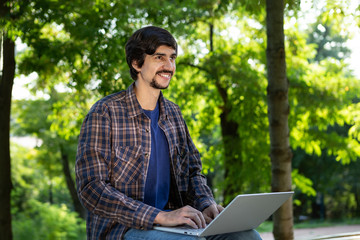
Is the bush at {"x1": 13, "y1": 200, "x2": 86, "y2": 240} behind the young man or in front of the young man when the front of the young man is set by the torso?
behind

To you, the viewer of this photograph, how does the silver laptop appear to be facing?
facing away from the viewer and to the left of the viewer

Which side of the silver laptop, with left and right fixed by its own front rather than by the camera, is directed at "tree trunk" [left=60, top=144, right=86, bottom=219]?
front

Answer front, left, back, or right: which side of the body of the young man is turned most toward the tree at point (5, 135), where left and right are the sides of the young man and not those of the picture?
back

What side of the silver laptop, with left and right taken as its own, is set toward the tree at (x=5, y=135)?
front

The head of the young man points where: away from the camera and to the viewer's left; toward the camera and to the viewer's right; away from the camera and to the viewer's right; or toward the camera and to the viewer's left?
toward the camera and to the viewer's right

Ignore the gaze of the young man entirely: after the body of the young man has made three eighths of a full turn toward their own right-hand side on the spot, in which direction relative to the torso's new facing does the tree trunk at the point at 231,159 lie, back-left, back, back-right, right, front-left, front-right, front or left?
right
